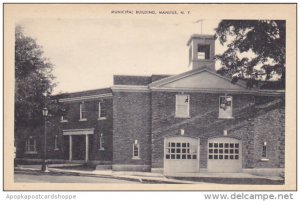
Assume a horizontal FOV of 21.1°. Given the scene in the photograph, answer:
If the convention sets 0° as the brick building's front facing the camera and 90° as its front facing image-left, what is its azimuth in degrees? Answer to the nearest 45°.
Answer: approximately 0°

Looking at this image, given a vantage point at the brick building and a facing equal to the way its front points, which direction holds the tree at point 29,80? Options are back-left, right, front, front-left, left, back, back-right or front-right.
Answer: front-right
